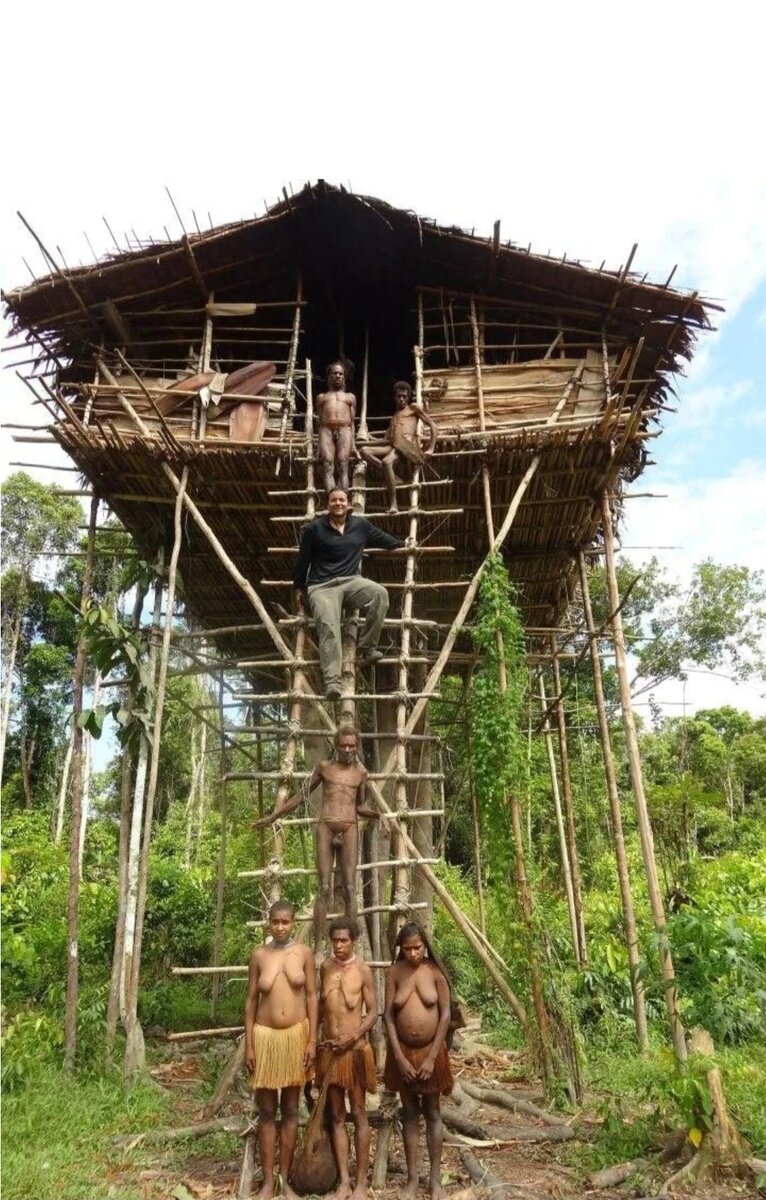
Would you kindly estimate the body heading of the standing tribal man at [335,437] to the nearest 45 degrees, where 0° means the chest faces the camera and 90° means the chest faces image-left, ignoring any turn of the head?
approximately 0°

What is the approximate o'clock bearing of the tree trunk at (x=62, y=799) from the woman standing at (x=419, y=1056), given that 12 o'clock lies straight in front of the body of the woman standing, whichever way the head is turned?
The tree trunk is roughly at 5 o'clock from the woman standing.

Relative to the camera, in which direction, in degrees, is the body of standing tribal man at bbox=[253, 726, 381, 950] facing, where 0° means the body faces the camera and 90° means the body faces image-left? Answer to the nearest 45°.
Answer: approximately 0°

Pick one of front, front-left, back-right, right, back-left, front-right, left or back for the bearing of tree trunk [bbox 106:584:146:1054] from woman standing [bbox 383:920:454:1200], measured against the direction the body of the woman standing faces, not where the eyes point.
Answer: back-right
